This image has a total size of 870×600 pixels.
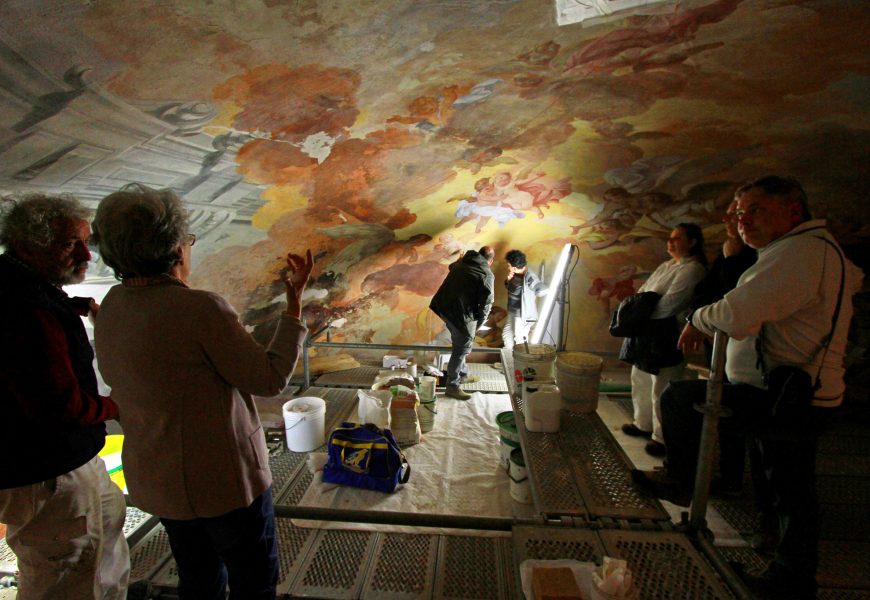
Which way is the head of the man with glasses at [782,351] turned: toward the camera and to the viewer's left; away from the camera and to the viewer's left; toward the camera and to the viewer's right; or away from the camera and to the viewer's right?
toward the camera and to the viewer's left

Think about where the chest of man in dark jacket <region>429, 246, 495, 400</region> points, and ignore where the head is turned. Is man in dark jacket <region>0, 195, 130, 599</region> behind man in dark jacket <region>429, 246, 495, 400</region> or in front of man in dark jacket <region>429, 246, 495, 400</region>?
behind

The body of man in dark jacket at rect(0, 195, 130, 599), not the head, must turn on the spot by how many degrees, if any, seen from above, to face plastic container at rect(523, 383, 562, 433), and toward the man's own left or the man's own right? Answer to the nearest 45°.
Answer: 0° — they already face it

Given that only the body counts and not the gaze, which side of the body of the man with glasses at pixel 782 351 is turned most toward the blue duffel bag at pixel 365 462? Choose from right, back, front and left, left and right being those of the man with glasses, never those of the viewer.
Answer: front

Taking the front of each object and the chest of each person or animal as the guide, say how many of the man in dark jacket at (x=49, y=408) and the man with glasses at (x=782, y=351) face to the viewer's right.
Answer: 1

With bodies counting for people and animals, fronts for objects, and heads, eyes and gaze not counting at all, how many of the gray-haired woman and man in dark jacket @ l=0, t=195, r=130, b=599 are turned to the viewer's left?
0

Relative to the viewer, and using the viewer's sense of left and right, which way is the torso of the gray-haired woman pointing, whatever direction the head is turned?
facing away from the viewer and to the right of the viewer

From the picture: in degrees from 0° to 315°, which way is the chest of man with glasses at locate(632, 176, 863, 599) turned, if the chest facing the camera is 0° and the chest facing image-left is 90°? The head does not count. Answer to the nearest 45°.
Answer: approximately 90°

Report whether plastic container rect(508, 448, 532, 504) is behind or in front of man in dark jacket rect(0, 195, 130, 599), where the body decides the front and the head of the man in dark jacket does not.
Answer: in front

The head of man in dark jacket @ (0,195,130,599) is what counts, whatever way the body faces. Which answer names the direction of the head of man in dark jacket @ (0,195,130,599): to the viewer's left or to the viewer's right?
to the viewer's right

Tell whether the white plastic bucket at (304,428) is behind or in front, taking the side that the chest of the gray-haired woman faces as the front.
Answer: in front

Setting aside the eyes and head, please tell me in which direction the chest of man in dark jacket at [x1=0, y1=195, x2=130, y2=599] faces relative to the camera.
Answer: to the viewer's right
